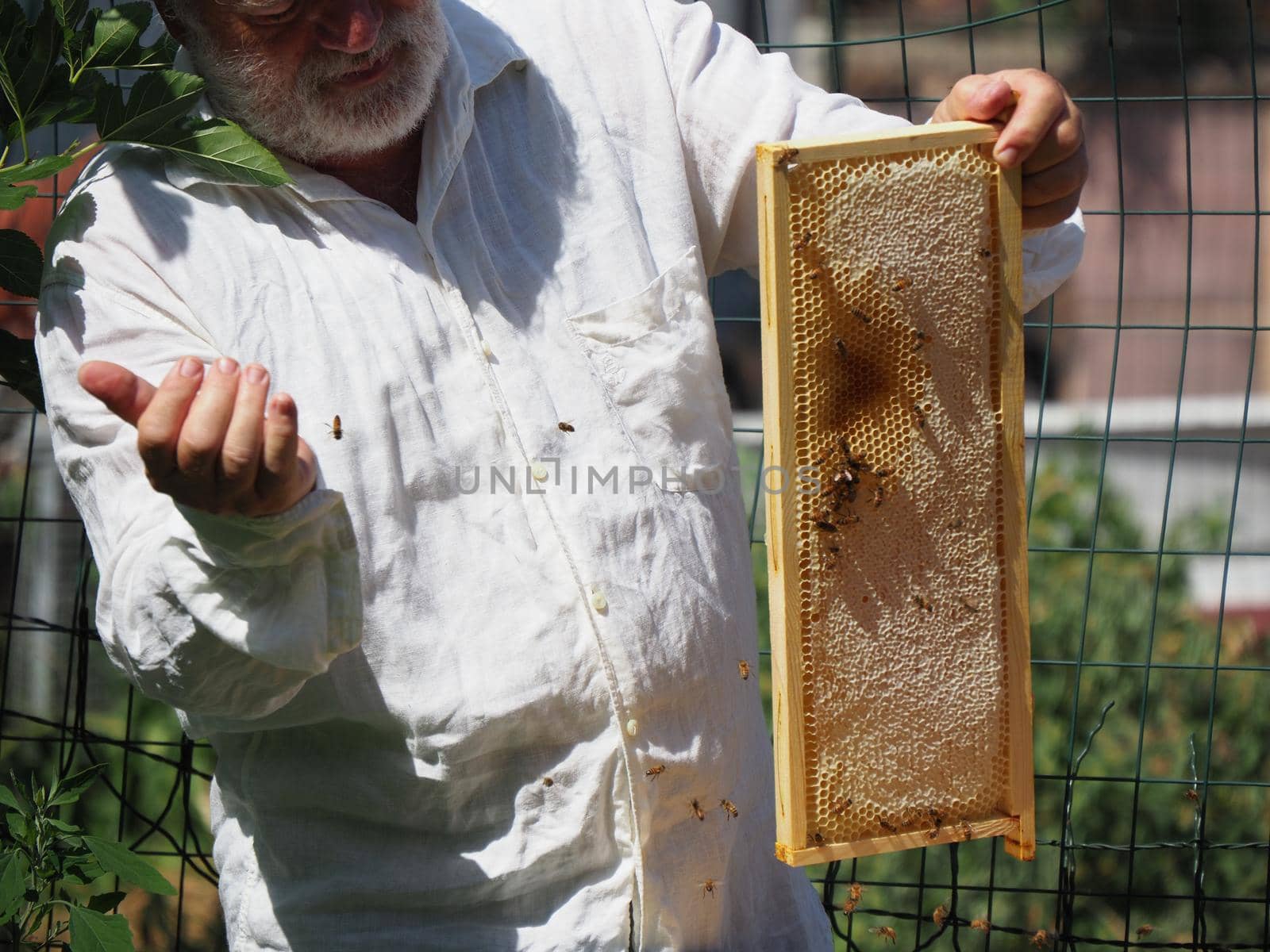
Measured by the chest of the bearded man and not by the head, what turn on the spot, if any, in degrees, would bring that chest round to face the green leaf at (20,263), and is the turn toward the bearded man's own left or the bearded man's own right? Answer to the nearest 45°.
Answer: approximately 135° to the bearded man's own right

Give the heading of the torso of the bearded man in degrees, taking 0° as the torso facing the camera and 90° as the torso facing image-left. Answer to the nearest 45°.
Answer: approximately 0°

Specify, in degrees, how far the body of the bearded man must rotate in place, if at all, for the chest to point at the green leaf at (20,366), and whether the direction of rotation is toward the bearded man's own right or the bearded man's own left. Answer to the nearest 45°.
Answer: approximately 135° to the bearded man's own right
